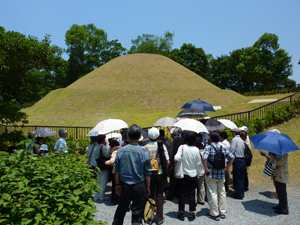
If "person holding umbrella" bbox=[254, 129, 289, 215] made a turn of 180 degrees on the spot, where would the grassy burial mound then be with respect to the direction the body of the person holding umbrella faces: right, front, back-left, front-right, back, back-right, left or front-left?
back-left

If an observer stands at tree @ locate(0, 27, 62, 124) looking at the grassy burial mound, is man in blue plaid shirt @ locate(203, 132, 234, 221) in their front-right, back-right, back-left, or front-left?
back-right

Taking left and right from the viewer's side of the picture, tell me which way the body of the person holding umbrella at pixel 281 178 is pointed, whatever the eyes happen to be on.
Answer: facing to the left of the viewer

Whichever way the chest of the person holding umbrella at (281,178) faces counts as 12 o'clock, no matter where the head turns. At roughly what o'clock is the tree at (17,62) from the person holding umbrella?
The tree is roughly at 12 o'clock from the person holding umbrella.

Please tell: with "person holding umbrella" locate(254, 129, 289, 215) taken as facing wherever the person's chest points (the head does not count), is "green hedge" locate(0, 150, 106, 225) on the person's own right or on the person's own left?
on the person's own left

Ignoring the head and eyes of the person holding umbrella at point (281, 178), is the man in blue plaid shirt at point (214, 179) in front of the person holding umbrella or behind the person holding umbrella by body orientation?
in front
